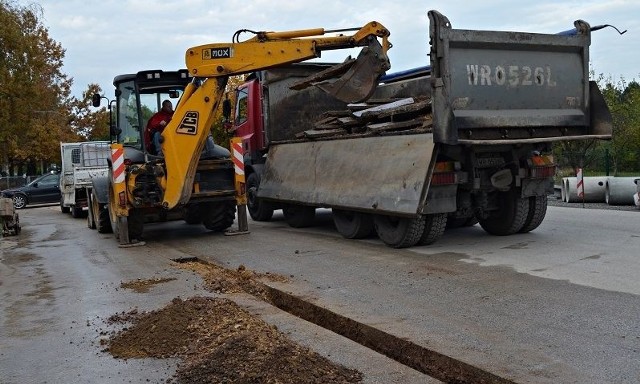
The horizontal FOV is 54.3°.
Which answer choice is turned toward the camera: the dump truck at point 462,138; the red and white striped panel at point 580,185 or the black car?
the red and white striped panel

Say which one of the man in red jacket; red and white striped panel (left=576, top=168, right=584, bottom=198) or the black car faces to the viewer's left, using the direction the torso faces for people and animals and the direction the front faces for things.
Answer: the black car

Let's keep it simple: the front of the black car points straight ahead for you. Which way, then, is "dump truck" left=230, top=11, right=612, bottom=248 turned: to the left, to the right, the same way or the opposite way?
to the right

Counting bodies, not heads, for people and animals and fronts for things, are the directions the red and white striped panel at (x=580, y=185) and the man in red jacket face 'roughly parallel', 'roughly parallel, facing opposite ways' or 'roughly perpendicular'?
roughly perpendicular

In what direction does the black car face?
to the viewer's left

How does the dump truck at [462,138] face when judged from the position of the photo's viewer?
facing away from the viewer and to the left of the viewer

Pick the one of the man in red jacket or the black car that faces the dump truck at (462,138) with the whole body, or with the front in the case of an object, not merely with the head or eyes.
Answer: the man in red jacket

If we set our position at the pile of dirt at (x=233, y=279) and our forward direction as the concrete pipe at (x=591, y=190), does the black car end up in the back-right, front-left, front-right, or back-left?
front-left

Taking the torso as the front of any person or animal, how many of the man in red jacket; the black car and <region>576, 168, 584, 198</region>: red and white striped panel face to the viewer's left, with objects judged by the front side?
1

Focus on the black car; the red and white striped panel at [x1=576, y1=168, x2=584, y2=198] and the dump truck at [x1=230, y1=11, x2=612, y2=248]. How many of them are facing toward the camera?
1

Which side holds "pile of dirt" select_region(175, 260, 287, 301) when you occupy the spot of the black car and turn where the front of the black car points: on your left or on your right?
on your left

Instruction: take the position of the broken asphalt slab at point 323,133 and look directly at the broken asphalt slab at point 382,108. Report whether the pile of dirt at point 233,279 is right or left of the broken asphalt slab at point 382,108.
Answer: right

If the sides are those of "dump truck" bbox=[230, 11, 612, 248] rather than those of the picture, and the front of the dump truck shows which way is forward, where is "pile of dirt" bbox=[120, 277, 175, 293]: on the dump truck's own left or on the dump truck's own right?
on the dump truck's own left

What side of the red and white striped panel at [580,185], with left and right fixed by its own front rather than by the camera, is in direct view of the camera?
front

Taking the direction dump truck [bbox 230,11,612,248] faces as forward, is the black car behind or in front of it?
in front

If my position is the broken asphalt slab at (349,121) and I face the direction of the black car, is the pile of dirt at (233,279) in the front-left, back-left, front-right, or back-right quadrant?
back-left

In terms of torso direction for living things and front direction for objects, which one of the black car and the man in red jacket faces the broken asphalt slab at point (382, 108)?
the man in red jacket
